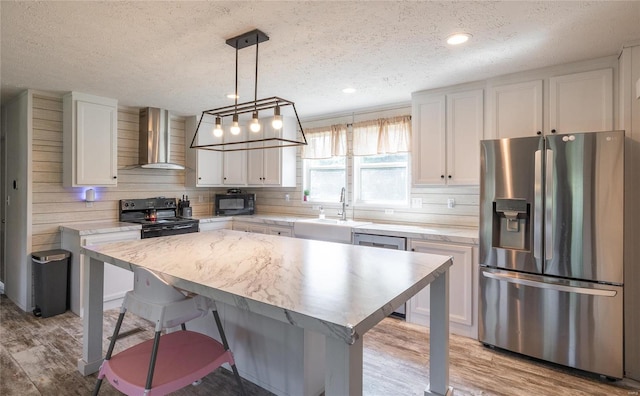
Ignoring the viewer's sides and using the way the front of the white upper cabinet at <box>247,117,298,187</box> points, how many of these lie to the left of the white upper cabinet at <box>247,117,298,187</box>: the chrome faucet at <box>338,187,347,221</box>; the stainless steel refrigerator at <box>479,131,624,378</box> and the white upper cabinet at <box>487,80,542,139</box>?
3

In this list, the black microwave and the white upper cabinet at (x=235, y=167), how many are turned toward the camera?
2

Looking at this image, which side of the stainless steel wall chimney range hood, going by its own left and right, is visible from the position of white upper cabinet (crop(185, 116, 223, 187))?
left

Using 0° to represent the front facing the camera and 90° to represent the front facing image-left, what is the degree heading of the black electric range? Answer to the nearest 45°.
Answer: approximately 315°

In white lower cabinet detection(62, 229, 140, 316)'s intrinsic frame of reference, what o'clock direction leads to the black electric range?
The black electric range is roughly at 9 o'clock from the white lower cabinet.

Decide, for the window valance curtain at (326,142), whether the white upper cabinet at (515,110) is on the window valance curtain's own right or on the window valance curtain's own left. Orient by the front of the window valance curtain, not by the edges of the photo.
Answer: on the window valance curtain's own left

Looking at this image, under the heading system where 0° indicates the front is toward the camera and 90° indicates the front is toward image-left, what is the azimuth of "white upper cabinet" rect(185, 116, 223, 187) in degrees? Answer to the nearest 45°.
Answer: approximately 315°
